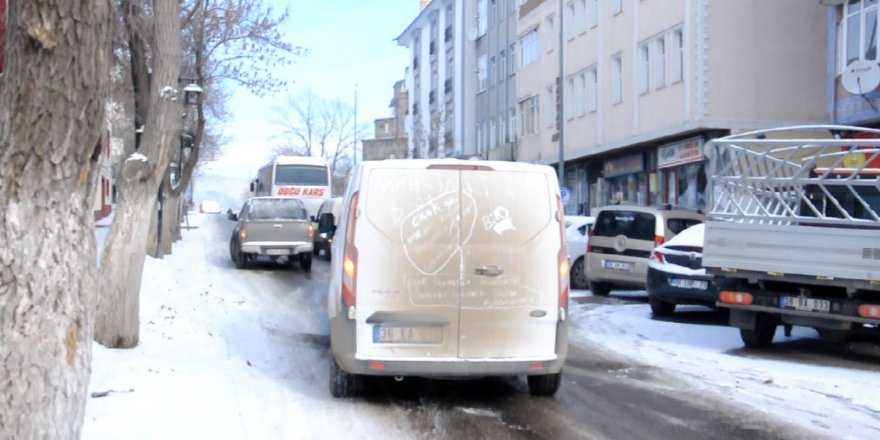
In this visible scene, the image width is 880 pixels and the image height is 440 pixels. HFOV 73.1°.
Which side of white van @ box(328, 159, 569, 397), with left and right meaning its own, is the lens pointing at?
back

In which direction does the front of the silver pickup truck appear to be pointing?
away from the camera

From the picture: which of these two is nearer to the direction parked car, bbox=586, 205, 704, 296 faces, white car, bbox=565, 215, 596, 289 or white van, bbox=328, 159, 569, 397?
the white car

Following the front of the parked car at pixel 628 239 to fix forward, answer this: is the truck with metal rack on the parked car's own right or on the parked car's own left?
on the parked car's own right

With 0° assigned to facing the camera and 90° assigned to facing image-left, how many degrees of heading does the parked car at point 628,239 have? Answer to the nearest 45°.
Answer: approximately 225°

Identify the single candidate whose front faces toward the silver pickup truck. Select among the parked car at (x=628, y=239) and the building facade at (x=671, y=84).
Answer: the building facade

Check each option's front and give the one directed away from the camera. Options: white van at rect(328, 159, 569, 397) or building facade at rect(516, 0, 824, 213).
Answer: the white van

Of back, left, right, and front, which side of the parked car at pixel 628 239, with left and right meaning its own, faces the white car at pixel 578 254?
left

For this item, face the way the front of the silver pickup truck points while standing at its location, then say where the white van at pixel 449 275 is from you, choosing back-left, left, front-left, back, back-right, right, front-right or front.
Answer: back

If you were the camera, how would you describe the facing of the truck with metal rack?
facing away from the viewer

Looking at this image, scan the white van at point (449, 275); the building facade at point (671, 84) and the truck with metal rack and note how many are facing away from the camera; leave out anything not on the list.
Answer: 2
